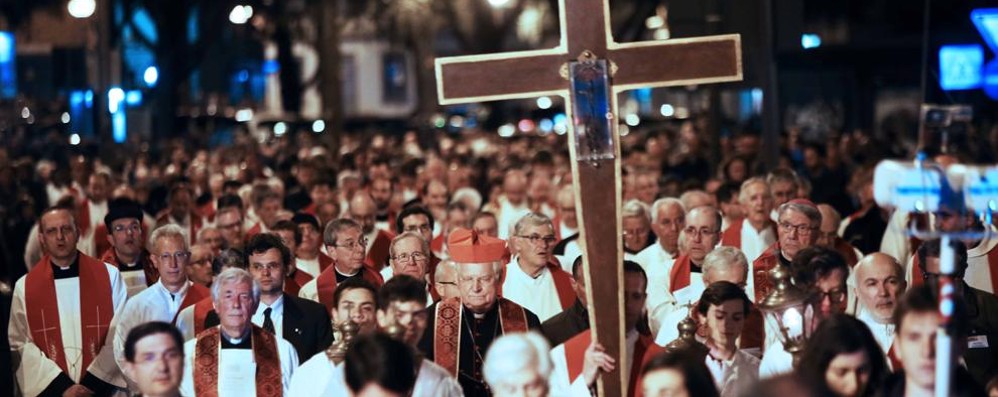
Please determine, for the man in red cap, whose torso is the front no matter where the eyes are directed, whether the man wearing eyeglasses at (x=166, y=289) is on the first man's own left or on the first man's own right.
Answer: on the first man's own right

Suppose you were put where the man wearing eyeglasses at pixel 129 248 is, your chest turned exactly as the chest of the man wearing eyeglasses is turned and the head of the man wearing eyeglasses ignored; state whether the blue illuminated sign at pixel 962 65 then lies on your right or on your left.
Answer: on your left

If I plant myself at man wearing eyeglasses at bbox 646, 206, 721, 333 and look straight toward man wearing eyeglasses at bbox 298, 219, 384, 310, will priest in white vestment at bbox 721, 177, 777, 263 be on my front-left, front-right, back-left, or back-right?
back-right

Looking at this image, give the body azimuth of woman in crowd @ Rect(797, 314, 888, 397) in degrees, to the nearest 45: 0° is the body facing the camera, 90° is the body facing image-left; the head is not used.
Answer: approximately 315°

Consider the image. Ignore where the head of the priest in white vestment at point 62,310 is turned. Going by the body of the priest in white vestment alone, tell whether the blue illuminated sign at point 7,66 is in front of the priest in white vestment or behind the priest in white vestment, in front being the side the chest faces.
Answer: behind

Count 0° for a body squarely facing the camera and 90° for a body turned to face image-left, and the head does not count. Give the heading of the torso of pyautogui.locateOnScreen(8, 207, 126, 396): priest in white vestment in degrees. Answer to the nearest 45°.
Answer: approximately 0°

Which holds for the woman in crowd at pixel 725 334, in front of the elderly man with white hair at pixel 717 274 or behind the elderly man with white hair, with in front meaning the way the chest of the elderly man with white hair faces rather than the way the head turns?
in front

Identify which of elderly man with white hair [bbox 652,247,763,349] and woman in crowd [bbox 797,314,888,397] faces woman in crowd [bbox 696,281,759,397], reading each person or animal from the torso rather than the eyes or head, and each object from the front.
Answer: the elderly man with white hair

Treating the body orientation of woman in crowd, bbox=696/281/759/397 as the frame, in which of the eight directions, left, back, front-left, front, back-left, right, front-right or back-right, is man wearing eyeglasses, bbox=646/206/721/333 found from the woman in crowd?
back
